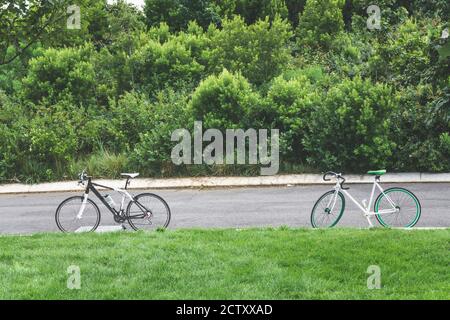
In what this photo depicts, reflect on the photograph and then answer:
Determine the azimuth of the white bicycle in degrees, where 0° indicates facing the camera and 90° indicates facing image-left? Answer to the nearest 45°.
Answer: approximately 90°

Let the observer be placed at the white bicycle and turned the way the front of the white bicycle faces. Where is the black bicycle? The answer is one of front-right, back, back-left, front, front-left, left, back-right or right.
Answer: front

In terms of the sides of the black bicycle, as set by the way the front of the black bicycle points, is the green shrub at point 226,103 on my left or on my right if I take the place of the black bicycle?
on my right

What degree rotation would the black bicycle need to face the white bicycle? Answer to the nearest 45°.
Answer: approximately 180°

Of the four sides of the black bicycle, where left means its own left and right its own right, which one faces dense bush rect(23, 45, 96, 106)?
right

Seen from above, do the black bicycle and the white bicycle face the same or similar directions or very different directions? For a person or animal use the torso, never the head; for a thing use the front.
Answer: same or similar directions

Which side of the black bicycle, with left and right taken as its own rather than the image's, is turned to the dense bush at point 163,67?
right

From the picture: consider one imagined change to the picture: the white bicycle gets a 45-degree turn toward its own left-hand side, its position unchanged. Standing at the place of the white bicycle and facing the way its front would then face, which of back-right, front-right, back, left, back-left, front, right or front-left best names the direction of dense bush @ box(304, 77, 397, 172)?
back-right

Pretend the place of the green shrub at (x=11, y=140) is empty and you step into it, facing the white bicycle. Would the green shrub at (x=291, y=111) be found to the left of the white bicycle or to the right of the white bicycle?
left

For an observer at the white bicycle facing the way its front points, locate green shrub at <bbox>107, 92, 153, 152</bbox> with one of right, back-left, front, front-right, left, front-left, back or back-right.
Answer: front-right

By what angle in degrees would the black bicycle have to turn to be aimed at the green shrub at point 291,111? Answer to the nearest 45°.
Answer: approximately 135° to its right

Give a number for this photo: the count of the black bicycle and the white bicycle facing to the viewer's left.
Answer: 2

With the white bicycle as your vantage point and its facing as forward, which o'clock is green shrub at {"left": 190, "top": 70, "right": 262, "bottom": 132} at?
The green shrub is roughly at 2 o'clock from the white bicycle.

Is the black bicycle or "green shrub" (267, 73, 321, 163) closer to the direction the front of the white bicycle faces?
the black bicycle

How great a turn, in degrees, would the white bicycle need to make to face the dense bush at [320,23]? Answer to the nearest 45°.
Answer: approximately 90° to its right

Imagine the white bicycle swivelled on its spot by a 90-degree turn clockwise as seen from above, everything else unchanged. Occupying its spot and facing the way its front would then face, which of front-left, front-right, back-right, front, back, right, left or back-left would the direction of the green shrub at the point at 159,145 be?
front-left

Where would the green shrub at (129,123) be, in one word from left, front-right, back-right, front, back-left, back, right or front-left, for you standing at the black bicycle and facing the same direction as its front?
right

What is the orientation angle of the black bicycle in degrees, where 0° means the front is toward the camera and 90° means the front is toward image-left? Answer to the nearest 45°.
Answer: approximately 90°

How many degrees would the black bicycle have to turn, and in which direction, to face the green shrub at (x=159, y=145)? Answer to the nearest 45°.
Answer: approximately 90° to its right
